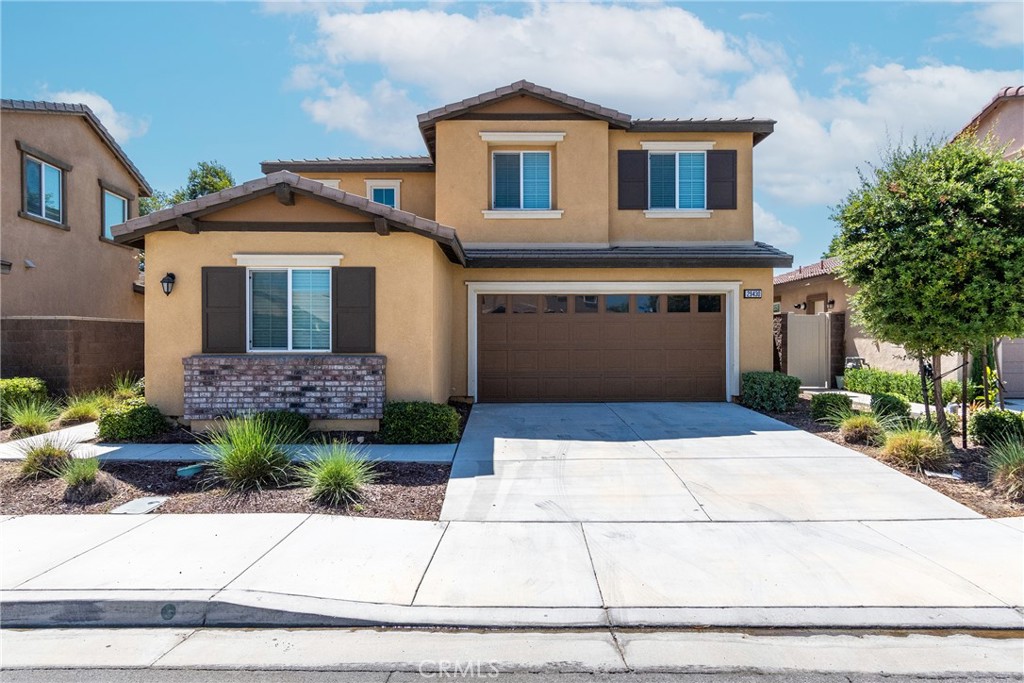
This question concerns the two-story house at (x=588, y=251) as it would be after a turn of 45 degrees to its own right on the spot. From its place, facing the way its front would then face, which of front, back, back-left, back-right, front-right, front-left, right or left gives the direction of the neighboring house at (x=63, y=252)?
front-right

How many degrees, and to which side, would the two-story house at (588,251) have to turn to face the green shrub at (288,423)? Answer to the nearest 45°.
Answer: approximately 45° to its right

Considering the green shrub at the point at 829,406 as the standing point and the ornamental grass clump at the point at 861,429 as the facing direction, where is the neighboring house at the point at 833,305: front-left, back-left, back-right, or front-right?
back-left

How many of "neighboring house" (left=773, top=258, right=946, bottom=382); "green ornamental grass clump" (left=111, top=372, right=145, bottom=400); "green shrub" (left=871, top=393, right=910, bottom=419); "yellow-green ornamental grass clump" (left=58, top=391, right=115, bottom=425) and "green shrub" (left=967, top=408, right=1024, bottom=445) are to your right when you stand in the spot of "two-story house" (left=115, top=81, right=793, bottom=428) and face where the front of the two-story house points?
2

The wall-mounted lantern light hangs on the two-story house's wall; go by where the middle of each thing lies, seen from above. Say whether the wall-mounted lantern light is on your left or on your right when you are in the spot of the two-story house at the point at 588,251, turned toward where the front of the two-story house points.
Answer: on your right

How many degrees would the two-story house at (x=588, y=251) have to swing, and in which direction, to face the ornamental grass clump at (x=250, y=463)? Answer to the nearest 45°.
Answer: approximately 45° to its right

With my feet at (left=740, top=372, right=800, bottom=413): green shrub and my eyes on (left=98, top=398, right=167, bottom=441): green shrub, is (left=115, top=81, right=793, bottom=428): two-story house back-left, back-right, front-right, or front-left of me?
front-right

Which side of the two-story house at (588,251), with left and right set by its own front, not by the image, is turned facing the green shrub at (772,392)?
left

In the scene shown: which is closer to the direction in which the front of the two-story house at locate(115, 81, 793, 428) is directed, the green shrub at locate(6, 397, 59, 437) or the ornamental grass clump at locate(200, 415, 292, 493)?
the ornamental grass clump

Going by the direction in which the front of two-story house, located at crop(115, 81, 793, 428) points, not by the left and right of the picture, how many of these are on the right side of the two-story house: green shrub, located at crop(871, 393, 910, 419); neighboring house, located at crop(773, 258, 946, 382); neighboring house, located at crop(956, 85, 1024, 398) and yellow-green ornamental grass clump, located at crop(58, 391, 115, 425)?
1

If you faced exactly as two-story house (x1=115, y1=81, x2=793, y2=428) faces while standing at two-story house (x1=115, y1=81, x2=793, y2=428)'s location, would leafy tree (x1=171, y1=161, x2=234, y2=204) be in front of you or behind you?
behind

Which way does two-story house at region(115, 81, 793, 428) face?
toward the camera

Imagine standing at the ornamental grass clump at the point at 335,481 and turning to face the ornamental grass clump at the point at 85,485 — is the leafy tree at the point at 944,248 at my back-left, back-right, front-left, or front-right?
back-right

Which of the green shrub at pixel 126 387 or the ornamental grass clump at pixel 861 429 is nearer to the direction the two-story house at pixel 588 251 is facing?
the ornamental grass clump

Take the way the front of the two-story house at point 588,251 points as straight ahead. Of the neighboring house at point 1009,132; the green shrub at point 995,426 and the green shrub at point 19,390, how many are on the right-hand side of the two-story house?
1
